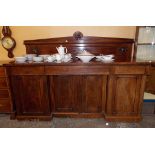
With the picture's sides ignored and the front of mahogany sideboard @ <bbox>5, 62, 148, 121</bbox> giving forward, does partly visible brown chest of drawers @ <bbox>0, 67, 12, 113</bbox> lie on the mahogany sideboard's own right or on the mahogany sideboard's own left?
on the mahogany sideboard's own right

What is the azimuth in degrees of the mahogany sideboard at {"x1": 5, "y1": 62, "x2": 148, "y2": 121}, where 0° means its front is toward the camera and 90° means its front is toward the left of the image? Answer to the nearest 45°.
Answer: approximately 0°
